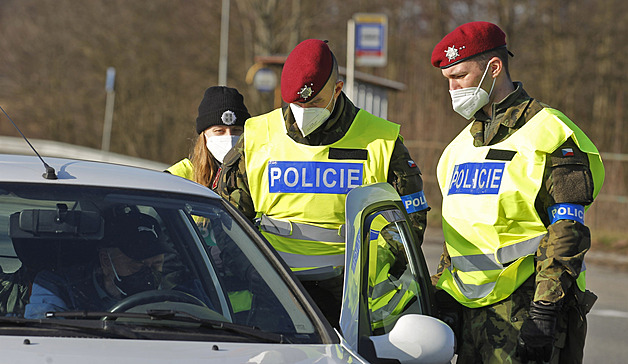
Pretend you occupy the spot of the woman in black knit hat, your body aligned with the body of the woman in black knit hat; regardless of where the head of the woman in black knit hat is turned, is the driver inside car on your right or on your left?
on your right

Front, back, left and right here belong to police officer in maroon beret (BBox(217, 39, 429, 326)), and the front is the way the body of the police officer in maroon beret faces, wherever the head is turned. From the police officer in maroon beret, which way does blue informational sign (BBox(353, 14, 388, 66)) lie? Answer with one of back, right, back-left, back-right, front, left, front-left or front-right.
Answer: back

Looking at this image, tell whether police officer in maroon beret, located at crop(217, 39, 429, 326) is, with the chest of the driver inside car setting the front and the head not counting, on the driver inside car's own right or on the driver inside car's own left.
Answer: on the driver inside car's own left

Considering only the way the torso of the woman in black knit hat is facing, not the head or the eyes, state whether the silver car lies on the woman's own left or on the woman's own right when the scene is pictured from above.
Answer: on the woman's own right

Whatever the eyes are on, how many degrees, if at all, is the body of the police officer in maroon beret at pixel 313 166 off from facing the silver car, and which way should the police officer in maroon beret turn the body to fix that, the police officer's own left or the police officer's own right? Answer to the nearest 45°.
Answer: approximately 45° to the police officer's own right

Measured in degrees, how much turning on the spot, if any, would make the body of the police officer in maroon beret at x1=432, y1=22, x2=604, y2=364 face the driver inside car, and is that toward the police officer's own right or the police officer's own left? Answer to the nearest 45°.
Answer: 0° — they already face them

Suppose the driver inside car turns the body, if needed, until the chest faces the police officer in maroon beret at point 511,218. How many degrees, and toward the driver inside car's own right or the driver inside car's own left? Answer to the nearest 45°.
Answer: approximately 45° to the driver inside car's own left
